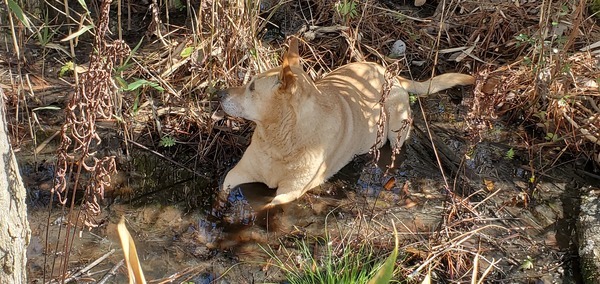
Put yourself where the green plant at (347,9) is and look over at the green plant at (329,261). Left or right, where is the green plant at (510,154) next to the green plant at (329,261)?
left

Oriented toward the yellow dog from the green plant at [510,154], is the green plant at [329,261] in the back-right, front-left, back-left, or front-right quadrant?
front-left

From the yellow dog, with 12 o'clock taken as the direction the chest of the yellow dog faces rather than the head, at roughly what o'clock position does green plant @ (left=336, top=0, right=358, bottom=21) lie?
The green plant is roughly at 5 o'clock from the yellow dog.

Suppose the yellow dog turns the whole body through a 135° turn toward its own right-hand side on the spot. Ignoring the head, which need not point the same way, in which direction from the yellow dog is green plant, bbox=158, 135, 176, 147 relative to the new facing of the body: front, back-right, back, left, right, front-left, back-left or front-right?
left

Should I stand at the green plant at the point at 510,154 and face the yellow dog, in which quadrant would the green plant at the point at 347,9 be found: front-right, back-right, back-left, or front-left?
front-right

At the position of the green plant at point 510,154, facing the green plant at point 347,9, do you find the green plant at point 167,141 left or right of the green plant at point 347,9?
left

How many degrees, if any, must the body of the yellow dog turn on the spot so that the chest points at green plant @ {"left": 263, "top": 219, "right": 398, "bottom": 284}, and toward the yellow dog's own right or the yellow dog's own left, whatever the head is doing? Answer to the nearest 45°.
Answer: approximately 45° to the yellow dog's own left

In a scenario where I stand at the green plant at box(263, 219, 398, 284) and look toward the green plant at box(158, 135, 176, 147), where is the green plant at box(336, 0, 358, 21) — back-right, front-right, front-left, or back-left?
front-right

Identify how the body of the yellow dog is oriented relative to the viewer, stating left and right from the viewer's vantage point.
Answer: facing the viewer and to the left of the viewer

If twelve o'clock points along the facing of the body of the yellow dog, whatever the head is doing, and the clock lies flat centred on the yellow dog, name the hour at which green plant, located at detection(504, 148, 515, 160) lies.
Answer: The green plant is roughly at 7 o'clock from the yellow dog.
